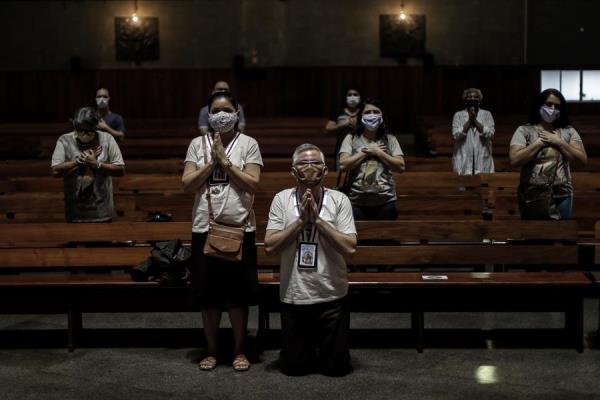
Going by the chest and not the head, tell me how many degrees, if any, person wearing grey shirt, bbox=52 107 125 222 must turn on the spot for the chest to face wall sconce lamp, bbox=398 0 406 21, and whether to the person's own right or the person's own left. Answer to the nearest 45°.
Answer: approximately 135° to the person's own left

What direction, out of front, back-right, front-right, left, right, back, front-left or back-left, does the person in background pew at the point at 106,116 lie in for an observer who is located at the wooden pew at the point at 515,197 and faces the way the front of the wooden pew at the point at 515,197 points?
right

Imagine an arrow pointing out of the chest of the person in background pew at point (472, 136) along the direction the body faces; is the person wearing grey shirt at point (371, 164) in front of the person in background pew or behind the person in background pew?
in front

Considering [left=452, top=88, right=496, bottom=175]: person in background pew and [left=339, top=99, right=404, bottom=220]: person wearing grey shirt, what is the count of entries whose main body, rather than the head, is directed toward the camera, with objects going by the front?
2
